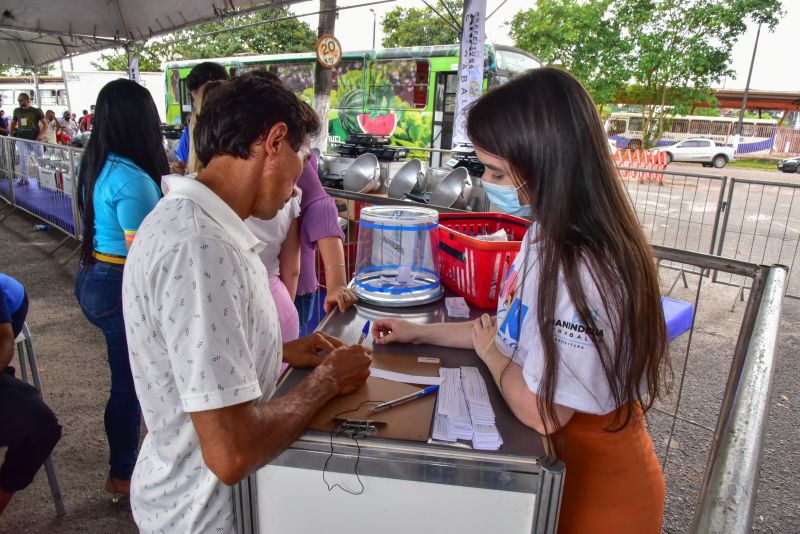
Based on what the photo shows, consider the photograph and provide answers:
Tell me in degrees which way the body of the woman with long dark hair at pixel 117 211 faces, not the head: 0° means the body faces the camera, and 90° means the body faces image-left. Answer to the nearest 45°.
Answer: approximately 225°

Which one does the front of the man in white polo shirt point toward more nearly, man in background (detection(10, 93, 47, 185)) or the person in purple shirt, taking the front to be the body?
the person in purple shirt

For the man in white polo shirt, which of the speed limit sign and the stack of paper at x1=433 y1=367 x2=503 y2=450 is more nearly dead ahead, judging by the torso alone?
the stack of paper

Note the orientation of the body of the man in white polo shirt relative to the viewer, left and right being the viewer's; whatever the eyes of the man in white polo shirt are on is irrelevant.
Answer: facing to the right of the viewer

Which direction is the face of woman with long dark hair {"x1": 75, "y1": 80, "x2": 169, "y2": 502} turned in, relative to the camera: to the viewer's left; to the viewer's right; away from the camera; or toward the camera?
away from the camera

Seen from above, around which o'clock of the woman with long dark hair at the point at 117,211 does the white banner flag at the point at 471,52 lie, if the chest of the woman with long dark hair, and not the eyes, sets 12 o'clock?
The white banner flag is roughly at 12 o'clock from the woman with long dark hair.

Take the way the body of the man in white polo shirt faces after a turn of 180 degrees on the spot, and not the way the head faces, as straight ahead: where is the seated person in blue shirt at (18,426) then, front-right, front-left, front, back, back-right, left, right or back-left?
front-right

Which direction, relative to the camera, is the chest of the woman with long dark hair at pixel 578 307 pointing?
to the viewer's left
